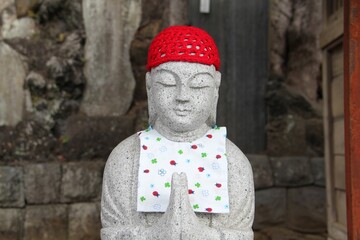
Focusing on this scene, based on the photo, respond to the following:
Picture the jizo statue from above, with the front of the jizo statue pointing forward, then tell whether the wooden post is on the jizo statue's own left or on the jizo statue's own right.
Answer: on the jizo statue's own left

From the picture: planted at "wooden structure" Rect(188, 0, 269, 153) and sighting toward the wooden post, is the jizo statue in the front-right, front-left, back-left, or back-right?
front-right

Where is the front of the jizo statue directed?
toward the camera

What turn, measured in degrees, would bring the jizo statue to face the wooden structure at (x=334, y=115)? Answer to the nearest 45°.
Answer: approximately 135° to its left

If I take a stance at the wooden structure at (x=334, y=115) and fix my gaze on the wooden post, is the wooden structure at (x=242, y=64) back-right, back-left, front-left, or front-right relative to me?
back-right

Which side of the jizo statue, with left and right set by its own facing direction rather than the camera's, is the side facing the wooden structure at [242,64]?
back
